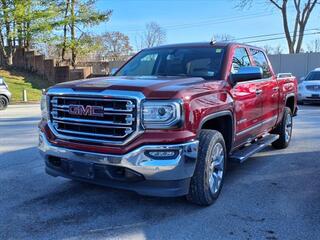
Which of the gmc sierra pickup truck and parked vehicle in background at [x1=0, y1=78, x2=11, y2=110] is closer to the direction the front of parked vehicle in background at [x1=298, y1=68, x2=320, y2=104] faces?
the gmc sierra pickup truck

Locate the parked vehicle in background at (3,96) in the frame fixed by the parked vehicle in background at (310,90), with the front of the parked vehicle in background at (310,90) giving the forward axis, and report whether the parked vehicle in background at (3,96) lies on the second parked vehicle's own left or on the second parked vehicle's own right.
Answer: on the second parked vehicle's own right

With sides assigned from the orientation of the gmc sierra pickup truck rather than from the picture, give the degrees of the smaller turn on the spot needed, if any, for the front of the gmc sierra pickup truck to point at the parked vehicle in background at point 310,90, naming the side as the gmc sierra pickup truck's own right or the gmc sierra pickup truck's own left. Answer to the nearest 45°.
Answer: approximately 180°

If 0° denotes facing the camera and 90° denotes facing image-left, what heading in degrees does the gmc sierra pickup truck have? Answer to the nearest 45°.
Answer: approximately 45°

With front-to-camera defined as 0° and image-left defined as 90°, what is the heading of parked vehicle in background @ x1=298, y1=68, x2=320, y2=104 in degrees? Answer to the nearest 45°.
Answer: approximately 0°

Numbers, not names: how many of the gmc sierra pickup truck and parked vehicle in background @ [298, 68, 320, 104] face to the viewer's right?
0
